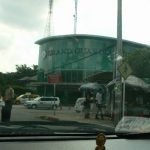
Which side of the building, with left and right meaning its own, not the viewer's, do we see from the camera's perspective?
front

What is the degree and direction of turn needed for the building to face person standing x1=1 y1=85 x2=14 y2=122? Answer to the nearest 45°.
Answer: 0° — it already faces them
